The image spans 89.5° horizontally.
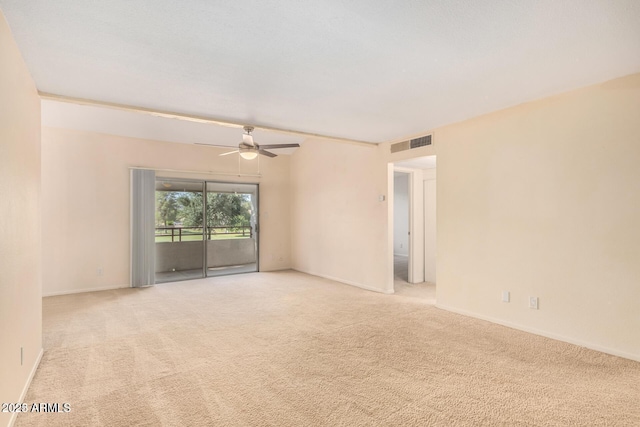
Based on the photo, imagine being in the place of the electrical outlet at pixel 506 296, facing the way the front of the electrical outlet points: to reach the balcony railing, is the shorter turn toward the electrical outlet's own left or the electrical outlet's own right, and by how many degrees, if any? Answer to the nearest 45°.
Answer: approximately 45° to the electrical outlet's own right

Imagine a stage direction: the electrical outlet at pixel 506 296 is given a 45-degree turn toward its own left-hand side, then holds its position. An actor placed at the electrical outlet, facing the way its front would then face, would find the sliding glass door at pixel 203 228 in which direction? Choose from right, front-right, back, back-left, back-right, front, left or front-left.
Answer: right

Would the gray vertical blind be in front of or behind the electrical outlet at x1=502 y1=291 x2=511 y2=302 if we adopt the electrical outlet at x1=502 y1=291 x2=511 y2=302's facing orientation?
in front

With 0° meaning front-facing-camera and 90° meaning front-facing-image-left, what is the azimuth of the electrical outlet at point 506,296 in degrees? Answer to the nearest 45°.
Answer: approximately 45°

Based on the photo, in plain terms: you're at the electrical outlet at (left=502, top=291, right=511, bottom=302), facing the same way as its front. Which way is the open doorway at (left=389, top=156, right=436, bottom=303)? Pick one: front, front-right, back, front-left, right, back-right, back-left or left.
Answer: right

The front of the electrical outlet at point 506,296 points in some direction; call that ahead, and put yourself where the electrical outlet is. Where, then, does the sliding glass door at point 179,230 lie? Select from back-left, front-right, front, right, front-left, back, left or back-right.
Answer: front-right

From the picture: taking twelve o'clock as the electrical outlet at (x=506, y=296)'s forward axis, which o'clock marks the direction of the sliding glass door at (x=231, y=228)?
The sliding glass door is roughly at 2 o'clock from the electrical outlet.
